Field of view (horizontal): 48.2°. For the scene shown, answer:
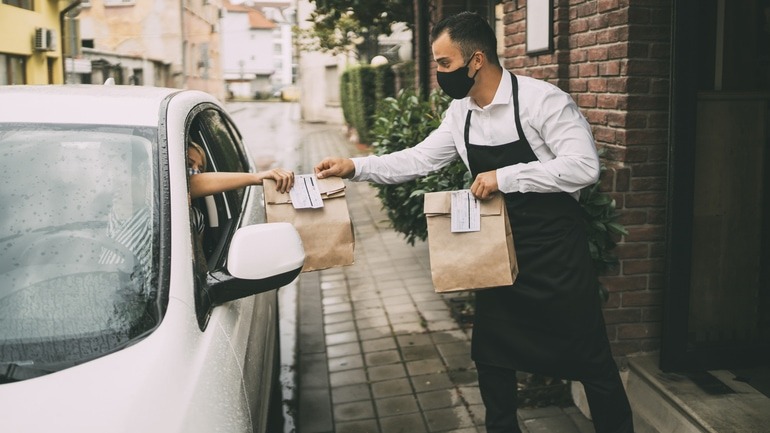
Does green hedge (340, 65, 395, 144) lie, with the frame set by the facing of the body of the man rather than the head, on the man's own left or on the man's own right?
on the man's own right

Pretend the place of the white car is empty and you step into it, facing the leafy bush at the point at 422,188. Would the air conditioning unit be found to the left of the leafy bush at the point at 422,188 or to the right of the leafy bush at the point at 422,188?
left

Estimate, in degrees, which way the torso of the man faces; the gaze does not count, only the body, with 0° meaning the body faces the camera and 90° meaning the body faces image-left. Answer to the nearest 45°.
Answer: approximately 45°

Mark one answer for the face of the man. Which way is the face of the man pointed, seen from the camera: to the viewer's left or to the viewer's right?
to the viewer's left

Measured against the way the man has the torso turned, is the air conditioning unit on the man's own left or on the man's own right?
on the man's own right
